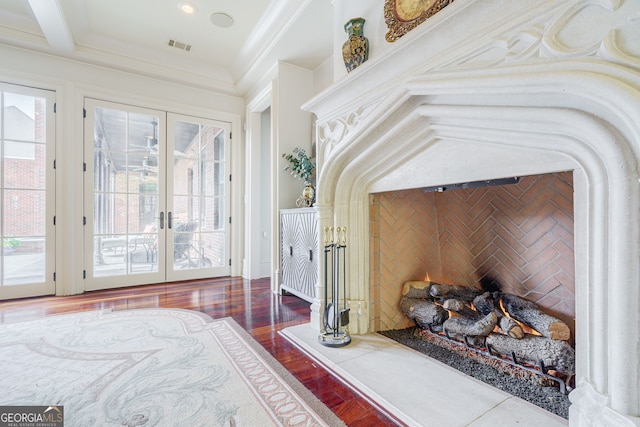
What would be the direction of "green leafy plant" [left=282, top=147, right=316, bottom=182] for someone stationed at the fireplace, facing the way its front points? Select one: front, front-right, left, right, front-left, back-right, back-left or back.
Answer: right

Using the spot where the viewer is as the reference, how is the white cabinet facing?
facing the viewer and to the left of the viewer

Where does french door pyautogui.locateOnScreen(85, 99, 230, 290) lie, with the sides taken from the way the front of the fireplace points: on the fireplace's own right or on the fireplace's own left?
on the fireplace's own right

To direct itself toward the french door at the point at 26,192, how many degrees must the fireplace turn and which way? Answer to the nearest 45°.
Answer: approximately 45° to its right

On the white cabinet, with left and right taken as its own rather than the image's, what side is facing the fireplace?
left

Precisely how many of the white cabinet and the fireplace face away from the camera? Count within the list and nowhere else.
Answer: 0

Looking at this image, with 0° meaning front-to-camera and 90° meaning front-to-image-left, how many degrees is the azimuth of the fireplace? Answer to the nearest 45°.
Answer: approximately 45°

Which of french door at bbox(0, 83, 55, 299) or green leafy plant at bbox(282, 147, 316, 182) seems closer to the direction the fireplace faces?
the french door

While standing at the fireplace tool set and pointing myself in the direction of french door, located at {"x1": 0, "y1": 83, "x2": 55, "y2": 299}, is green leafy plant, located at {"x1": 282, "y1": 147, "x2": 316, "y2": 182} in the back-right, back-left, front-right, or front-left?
front-right
